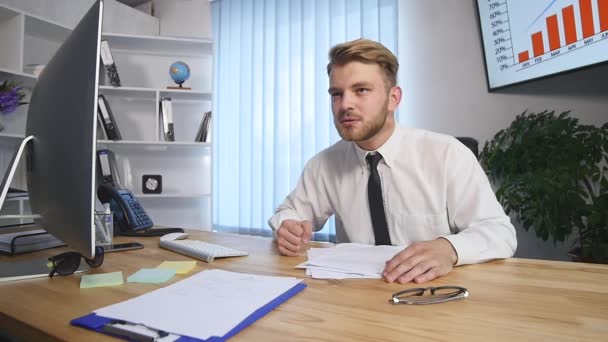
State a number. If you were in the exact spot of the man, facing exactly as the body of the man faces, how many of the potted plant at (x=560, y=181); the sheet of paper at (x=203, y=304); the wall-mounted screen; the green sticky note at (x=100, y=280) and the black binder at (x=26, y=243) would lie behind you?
2

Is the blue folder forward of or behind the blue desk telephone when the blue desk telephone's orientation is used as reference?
forward

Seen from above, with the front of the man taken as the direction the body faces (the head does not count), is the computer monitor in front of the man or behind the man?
in front

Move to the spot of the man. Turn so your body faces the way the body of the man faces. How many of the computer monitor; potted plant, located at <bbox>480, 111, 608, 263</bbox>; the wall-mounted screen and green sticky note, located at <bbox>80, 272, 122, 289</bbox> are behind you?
2

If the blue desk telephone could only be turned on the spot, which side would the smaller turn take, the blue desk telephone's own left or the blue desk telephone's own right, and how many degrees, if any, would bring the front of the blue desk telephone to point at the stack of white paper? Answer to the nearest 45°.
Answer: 0° — it already faces it

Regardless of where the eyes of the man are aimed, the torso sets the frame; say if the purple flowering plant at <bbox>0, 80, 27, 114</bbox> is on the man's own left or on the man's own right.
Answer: on the man's own right

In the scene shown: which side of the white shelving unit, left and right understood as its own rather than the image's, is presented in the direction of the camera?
front

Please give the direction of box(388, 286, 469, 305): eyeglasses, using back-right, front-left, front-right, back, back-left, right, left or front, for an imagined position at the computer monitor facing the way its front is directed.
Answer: right

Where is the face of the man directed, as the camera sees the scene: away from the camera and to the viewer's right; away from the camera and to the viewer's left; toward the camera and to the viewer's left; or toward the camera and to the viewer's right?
toward the camera and to the viewer's left

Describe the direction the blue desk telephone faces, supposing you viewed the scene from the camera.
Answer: facing the viewer and to the right of the viewer

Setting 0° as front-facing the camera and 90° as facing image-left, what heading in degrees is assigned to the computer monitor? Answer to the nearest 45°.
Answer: approximately 225°

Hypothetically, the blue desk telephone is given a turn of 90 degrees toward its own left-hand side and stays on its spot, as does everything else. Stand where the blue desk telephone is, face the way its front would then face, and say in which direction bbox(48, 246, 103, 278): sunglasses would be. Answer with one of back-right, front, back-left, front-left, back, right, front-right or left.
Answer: back-right

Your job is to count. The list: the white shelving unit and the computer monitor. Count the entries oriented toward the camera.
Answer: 1

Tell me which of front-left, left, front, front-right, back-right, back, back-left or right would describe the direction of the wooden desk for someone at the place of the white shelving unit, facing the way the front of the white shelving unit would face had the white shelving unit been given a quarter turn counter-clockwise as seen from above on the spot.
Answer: right

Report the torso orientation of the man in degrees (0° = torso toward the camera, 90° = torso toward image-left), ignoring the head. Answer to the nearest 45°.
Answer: approximately 45°

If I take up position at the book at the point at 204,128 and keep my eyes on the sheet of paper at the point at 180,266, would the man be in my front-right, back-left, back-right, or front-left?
front-left

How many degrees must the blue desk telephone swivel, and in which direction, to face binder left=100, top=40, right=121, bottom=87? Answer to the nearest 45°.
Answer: approximately 135° to its left
